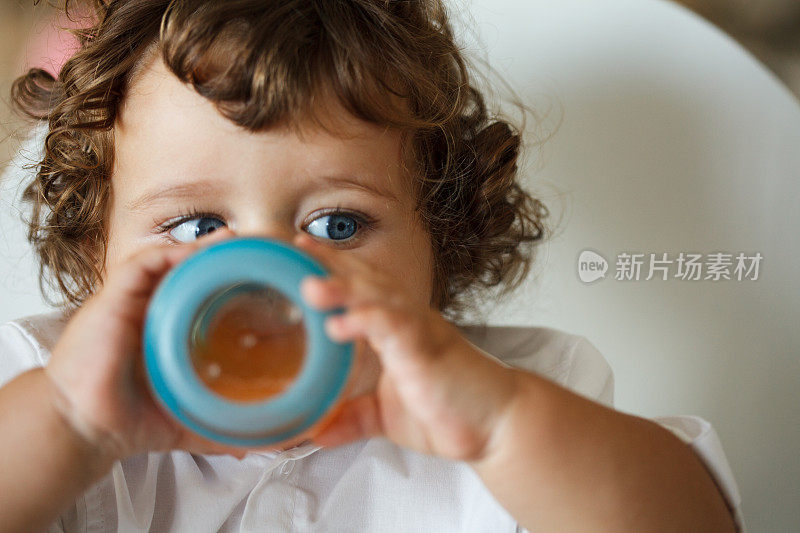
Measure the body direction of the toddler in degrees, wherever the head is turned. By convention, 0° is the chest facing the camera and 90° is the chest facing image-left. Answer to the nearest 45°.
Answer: approximately 0°
